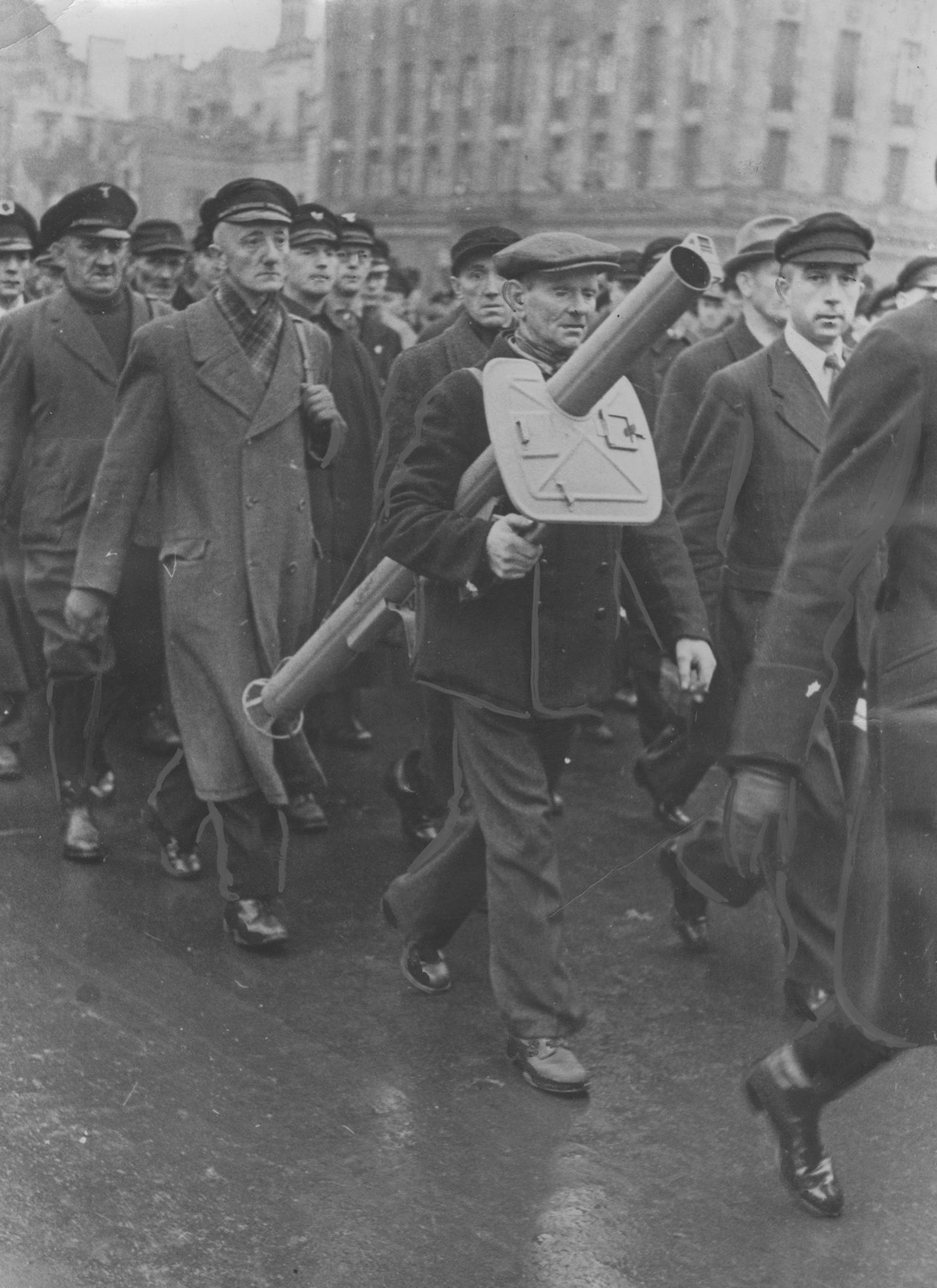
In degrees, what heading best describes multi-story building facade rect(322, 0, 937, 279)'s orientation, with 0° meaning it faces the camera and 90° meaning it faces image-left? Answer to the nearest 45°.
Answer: approximately 45°
